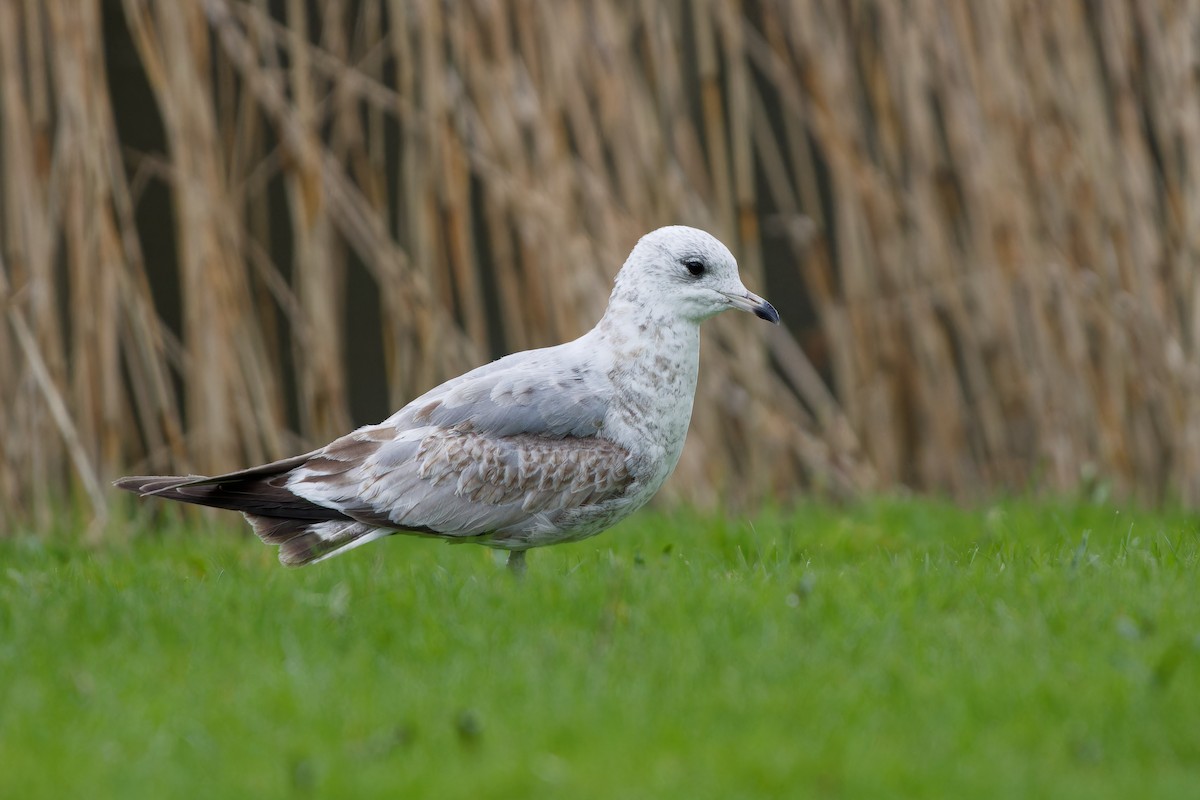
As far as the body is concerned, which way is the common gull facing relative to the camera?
to the viewer's right
